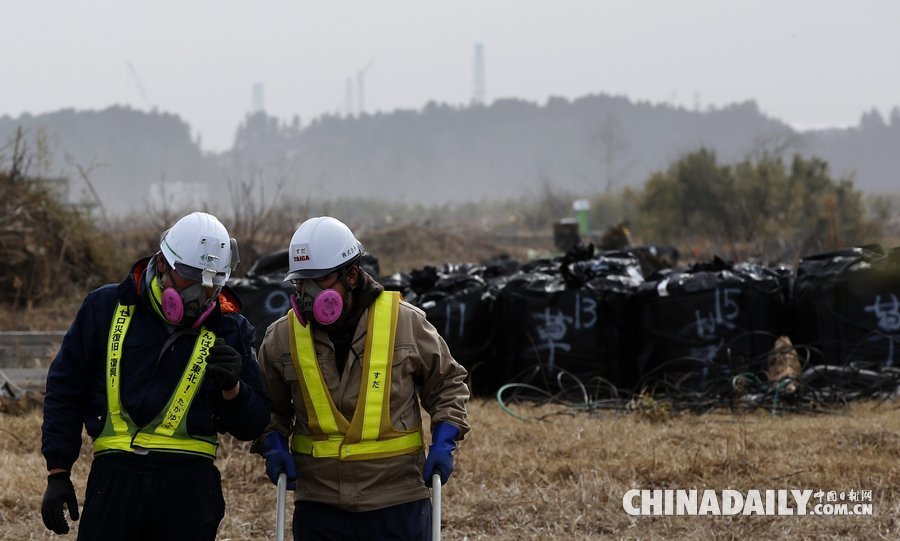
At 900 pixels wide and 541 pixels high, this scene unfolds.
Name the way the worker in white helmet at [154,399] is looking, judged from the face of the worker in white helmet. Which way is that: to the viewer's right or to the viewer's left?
to the viewer's right

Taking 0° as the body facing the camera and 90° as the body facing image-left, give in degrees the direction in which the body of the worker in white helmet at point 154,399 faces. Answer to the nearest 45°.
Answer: approximately 0°

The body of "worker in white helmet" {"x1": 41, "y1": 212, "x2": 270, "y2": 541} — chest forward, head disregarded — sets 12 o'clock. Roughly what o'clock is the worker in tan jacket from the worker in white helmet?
The worker in tan jacket is roughly at 9 o'clock from the worker in white helmet.
